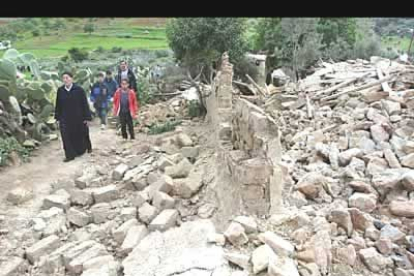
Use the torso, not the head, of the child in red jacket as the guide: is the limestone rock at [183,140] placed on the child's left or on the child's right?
on the child's left

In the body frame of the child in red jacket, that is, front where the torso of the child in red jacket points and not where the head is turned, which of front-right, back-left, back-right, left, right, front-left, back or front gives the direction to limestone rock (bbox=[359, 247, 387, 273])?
front-left

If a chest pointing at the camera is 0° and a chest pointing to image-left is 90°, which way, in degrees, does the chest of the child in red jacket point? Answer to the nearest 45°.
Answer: approximately 0°

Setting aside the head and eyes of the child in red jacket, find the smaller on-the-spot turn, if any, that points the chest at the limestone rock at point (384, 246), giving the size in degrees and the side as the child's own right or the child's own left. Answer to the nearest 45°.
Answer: approximately 45° to the child's own left

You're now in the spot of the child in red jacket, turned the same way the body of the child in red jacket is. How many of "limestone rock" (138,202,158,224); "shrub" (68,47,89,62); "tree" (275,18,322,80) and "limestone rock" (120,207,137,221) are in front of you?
2

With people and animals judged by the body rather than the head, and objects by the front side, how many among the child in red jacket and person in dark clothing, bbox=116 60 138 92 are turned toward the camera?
2

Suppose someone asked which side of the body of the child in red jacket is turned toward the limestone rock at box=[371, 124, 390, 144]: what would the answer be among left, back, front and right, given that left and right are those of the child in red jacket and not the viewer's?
left

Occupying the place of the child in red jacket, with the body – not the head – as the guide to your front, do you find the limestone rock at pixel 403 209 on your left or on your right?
on your left

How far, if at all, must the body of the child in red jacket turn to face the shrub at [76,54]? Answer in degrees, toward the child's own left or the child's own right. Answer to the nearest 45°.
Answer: approximately 180°

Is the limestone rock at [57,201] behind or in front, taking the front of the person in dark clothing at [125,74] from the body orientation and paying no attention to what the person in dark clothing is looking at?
in front

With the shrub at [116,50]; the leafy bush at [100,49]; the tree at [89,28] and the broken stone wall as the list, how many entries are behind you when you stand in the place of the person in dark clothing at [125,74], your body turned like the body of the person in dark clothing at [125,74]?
3

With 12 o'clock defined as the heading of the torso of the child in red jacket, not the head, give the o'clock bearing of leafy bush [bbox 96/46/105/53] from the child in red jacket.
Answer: The leafy bush is roughly at 6 o'clock from the child in red jacket.

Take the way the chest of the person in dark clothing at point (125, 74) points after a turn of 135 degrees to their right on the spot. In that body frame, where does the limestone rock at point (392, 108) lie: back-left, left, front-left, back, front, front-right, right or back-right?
back-right

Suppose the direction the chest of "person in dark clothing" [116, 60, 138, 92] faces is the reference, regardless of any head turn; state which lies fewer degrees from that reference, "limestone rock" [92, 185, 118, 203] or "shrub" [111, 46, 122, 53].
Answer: the limestone rock
